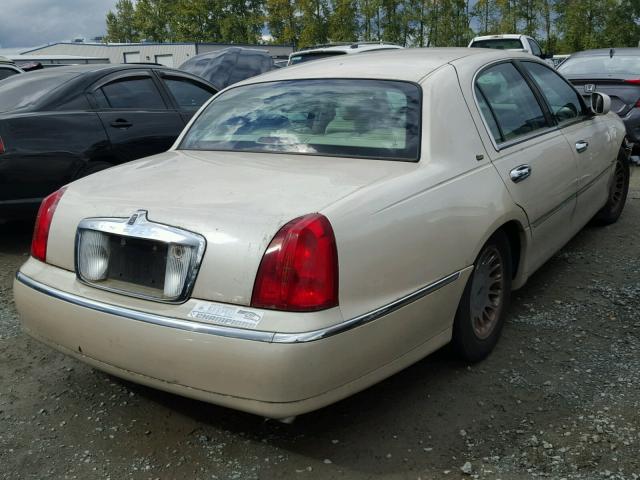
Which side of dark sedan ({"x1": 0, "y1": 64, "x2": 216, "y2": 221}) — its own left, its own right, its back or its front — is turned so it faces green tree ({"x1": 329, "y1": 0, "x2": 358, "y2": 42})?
front

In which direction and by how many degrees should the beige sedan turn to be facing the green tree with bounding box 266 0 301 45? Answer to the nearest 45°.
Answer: approximately 45° to its left

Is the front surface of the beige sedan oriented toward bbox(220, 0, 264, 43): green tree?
no

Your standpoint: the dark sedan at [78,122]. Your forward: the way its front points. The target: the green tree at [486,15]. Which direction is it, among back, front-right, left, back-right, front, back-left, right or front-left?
front

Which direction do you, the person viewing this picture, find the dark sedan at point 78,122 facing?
facing away from the viewer and to the right of the viewer

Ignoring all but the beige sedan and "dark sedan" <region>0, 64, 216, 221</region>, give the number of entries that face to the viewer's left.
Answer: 0

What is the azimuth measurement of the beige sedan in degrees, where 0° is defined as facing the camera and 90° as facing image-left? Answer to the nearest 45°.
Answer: approximately 225°

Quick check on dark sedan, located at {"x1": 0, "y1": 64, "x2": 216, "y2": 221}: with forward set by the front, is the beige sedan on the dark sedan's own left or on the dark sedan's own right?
on the dark sedan's own right

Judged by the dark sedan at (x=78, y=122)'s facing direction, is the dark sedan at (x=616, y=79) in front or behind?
in front

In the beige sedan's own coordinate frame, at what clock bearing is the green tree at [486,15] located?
The green tree is roughly at 11 o'clock from the beige sedan.

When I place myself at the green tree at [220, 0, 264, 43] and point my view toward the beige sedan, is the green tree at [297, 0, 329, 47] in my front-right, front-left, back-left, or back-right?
front-left

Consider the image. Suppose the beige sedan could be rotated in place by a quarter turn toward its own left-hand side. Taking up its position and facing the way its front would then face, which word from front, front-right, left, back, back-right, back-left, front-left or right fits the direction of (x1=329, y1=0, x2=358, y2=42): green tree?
front-right

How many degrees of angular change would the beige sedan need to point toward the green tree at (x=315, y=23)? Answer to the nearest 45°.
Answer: approximately 45° to its left

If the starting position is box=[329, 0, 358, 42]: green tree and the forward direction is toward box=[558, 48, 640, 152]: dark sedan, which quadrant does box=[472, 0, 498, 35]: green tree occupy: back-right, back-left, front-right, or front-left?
front-left

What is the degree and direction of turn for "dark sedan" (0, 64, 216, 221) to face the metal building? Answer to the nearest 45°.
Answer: approximately 45° to its left

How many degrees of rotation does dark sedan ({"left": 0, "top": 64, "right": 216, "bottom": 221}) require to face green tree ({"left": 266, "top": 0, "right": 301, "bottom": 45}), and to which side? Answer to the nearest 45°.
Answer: approximately 45° to its left

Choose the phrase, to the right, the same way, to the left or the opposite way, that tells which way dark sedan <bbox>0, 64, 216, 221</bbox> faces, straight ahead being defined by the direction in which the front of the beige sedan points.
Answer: the same way

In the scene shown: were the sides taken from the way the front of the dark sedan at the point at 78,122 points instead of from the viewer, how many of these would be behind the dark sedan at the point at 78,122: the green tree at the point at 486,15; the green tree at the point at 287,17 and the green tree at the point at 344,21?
0

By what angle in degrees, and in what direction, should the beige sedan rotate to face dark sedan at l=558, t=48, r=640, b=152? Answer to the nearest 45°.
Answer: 0° — it already faces it
